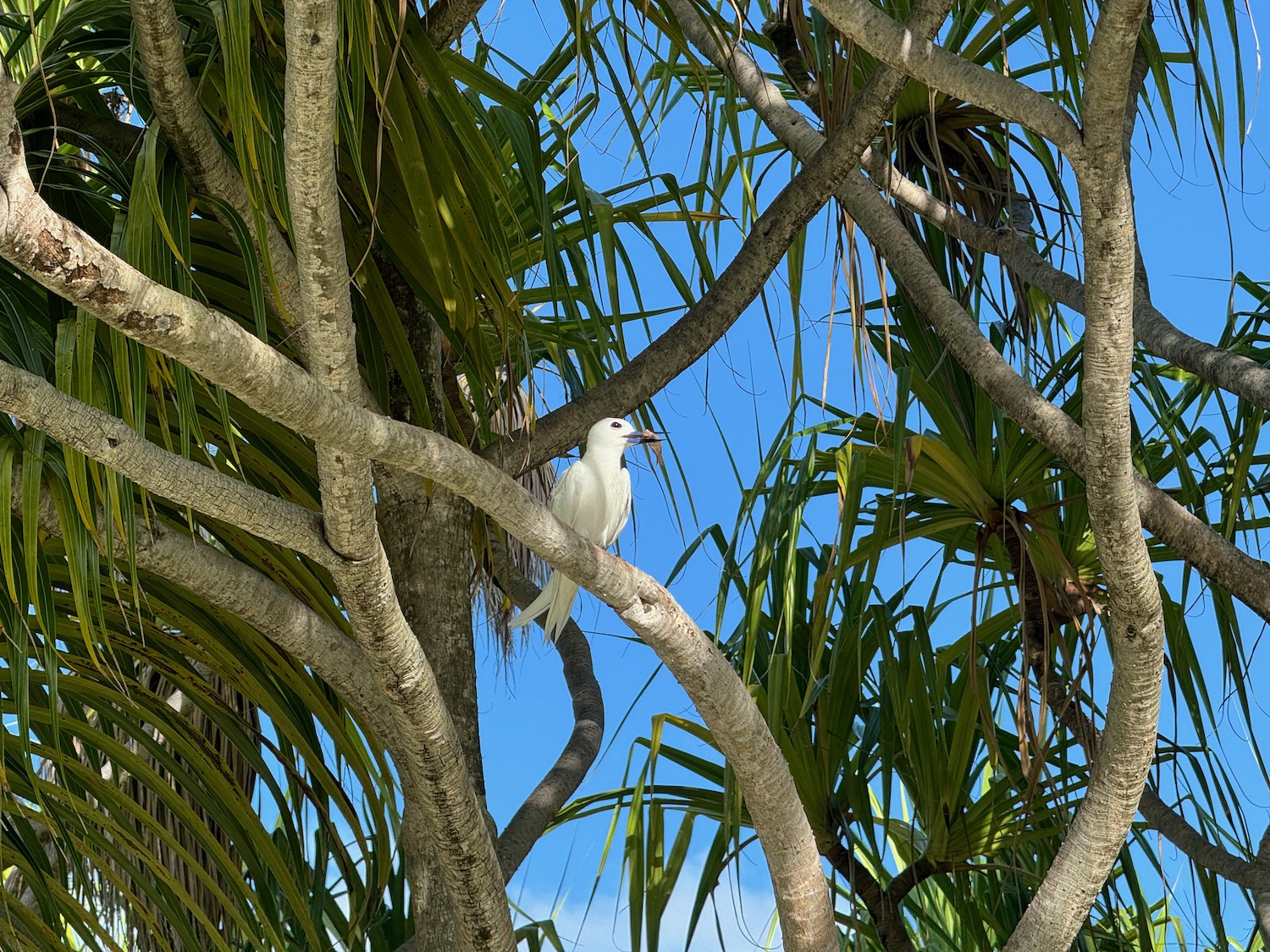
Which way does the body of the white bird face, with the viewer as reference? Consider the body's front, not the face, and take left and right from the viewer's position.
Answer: facing the viewer and to the right of the viewer
